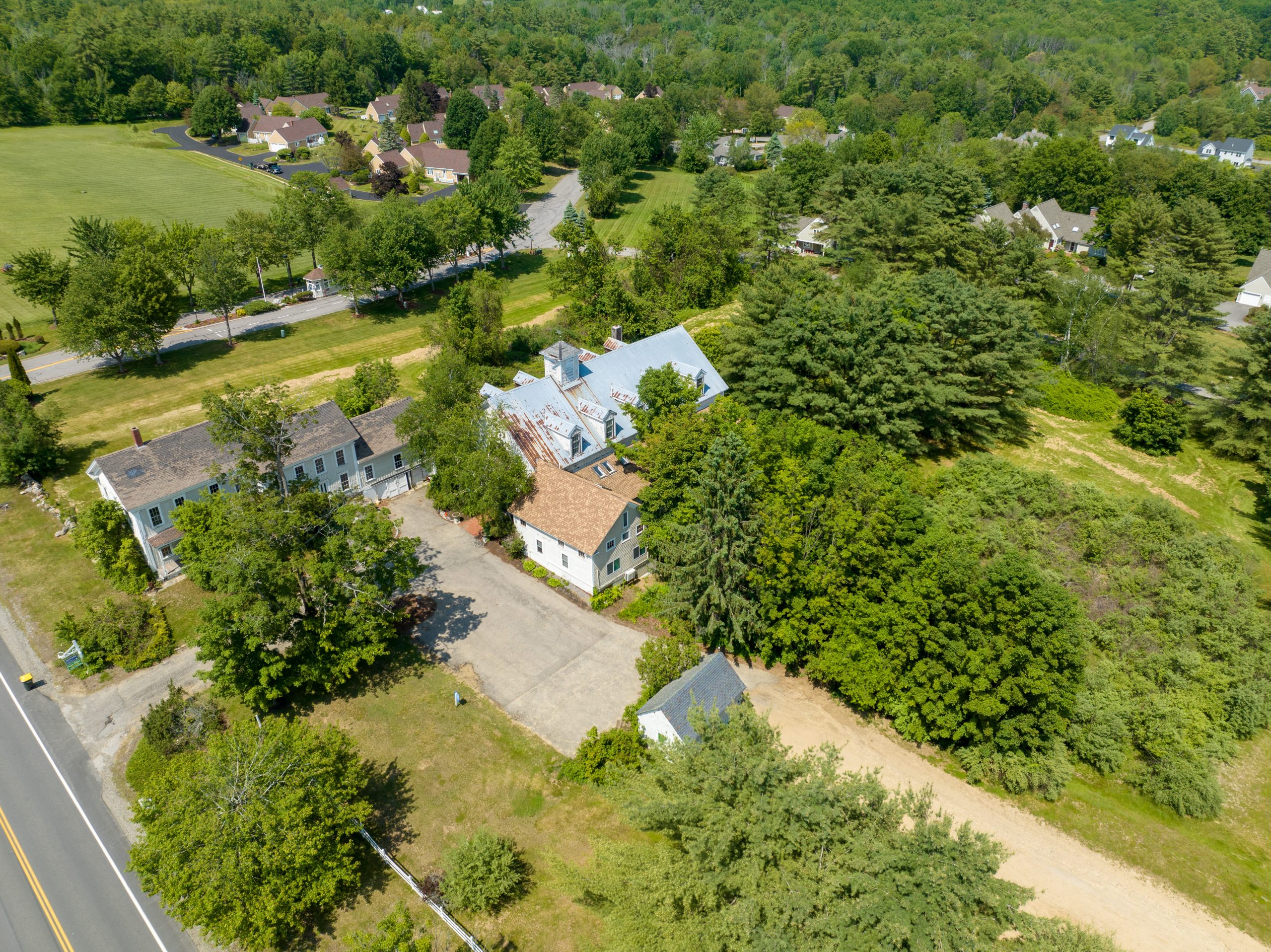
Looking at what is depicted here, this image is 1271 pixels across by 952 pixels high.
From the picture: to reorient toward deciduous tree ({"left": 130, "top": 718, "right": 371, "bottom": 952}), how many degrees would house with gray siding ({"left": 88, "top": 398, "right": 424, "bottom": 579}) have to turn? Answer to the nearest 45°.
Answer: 0° — it already faces it

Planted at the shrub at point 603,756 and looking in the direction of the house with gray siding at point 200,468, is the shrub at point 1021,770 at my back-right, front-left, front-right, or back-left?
back-right

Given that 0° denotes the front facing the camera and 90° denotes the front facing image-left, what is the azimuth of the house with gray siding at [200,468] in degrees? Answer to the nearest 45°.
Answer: approximately 0°

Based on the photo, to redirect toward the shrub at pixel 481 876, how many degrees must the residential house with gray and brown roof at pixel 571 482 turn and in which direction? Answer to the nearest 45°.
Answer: approximately 45° to its left

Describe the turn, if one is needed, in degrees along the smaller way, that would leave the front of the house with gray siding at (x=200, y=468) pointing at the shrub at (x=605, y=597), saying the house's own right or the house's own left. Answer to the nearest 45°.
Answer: approximately 45° to the house's own left

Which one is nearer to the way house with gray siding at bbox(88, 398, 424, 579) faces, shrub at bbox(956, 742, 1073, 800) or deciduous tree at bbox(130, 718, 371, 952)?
the deciduous tree

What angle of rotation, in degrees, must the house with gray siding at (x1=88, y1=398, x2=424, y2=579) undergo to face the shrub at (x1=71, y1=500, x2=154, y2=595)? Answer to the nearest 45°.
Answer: approximately 45° to its right
